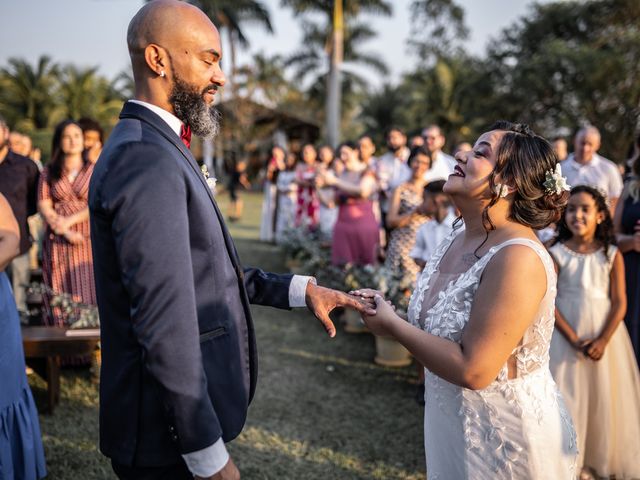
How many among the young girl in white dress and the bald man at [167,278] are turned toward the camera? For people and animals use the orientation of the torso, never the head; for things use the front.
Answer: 1

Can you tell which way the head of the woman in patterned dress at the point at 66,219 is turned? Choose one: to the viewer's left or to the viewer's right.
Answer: to the viewer's right

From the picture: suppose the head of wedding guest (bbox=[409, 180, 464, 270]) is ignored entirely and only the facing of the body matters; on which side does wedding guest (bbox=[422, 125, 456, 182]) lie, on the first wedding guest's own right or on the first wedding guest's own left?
on the first wedding guest's own right

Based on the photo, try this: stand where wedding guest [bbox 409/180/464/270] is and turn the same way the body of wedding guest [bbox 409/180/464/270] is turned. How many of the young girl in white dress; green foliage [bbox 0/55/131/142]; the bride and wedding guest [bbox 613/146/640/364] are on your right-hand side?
1

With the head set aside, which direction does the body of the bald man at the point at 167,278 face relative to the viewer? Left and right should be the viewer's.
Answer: facing to the right of the viewer

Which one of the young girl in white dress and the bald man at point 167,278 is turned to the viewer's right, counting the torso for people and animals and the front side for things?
the bald man

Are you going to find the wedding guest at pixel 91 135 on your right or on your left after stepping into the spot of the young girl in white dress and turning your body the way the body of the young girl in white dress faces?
on your right

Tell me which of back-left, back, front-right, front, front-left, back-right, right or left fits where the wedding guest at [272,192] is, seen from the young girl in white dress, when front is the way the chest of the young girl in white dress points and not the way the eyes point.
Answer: back-right

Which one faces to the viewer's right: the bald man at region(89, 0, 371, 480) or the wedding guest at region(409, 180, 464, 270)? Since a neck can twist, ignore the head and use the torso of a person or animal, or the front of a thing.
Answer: the bald man

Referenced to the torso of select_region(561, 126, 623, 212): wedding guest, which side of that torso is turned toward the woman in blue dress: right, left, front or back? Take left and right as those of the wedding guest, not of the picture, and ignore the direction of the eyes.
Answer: front

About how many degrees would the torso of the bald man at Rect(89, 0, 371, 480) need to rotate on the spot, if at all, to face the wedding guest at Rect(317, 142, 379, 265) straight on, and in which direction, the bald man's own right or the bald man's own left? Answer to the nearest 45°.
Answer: approximately 90° to the bald man's own left

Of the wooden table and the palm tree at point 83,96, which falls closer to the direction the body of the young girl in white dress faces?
the wooden table
